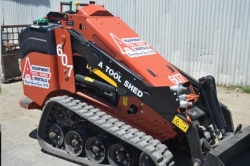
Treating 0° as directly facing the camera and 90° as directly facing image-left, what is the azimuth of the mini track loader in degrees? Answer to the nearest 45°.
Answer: approximately 315°
